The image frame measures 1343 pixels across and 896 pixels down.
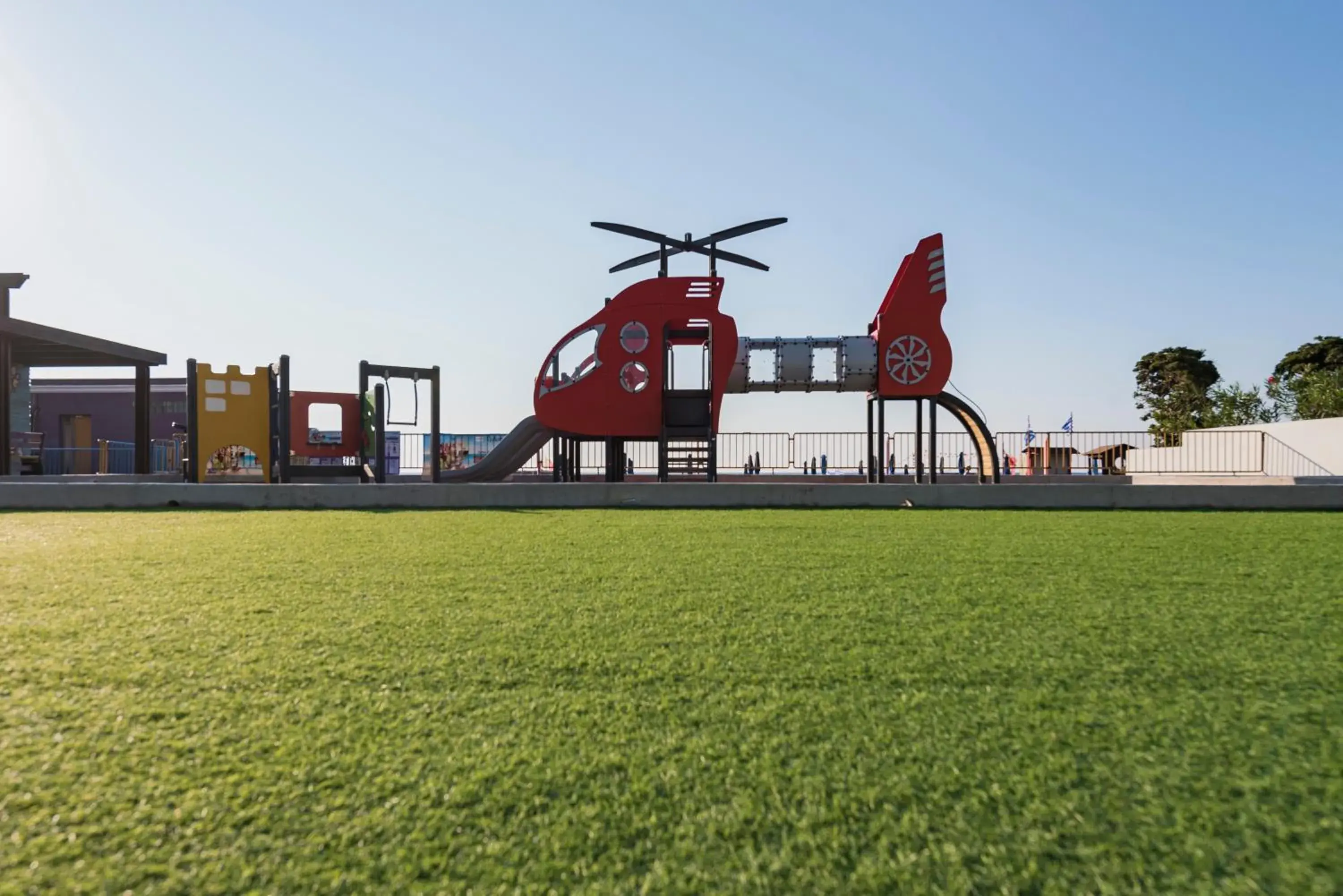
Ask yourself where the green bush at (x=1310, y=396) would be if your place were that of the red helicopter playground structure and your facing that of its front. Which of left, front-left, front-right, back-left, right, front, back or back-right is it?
back-right

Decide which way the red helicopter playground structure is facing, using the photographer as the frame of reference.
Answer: facing to the left of the viewer

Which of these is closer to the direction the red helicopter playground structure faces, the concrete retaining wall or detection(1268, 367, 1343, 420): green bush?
the concrete retaining wall

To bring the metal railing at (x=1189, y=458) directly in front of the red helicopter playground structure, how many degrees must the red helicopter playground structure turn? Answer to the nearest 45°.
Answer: approximately 135° to its right
